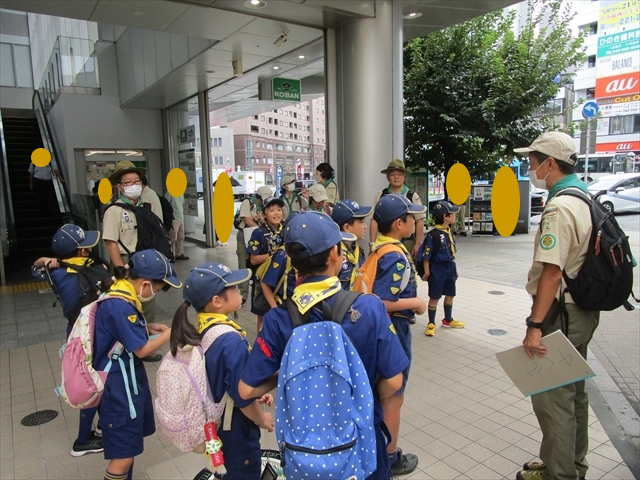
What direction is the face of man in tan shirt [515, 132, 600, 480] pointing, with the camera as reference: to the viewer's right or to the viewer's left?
to the viewer's left

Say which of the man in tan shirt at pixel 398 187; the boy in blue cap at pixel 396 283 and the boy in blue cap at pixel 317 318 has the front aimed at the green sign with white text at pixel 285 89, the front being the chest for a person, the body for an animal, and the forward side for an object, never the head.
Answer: the boy in blue cap at pixel 317 318

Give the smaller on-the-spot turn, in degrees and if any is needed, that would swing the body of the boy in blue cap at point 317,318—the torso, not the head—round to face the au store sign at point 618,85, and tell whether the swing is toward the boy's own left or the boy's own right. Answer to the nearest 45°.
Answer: approximately 45° to the boy's own right
